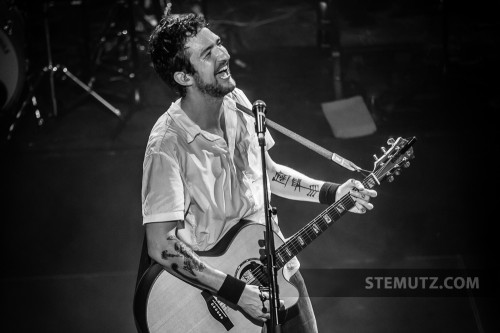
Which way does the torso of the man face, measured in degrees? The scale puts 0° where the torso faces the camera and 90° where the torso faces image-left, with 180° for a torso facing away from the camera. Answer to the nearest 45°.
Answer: approximately 315°

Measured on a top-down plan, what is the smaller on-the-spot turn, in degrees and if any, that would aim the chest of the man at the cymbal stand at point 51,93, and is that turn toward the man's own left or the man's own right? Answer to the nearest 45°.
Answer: approximately 180°

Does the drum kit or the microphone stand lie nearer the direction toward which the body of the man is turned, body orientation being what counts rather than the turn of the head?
the microphone stand

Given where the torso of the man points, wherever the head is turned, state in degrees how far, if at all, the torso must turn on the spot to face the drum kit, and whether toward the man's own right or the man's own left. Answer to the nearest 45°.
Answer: approximately 180°

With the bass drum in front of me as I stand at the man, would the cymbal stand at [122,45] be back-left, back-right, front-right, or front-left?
front-right

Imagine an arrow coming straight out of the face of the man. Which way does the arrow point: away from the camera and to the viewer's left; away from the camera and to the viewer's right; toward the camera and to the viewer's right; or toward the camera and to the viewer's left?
toward the camera and to the viewer's right

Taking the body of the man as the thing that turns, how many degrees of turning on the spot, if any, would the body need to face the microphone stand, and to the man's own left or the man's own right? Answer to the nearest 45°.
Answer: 0° — they already face it

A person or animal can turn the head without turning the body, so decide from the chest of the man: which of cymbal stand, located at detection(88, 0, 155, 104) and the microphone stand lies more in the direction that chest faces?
the microphone stand

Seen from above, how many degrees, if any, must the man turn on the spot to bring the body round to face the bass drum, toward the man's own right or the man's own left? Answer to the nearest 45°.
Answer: approximately 180°

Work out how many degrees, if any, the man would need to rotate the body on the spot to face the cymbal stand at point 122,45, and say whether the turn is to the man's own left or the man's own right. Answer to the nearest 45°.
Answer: approximately 135° to the man's own left
